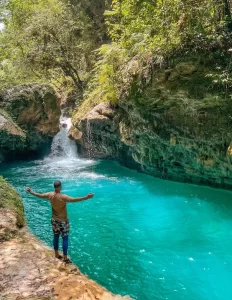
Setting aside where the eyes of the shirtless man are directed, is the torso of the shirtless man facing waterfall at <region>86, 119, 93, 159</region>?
yes

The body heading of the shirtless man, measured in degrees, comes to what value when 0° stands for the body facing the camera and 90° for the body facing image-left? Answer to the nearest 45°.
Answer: approximately 180°

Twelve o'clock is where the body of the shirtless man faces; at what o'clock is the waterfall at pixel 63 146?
The waterfall is roughly at 12 o'clock from the shirtless man.
